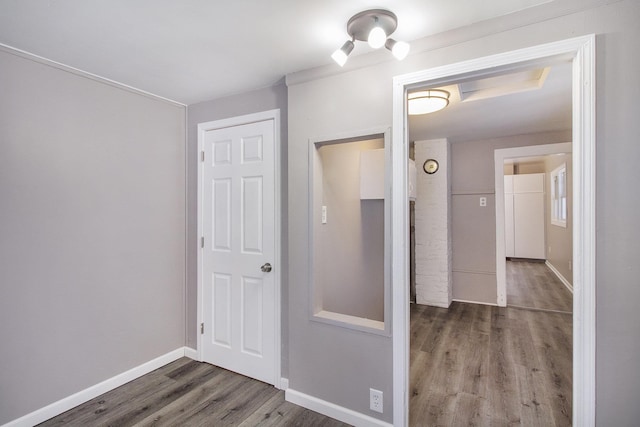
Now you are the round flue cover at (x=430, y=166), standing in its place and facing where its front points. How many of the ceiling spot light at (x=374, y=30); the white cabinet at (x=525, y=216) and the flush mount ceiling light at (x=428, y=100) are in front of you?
2

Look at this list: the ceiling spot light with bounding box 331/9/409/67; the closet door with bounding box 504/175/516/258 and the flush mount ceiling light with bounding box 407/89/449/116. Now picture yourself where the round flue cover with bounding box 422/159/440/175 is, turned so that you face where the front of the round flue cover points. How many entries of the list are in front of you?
2

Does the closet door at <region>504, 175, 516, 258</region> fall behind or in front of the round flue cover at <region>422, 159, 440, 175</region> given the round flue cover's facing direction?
behind

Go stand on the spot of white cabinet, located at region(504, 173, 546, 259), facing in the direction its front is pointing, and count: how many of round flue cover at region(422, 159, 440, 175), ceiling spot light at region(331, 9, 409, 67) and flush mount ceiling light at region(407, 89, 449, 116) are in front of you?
3

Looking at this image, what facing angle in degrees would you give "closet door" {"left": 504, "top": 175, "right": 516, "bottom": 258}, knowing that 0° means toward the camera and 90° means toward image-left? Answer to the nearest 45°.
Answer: approximately 0°

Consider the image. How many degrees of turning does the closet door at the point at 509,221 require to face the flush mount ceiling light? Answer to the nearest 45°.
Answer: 0° — it already faces it

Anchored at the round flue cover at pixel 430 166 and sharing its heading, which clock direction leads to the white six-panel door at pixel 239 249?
The white six-panel door is roughly at 1 o'clock from the round flue cover.

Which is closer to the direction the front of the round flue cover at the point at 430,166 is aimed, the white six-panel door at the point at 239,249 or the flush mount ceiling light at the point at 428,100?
the flush mount ceiling light

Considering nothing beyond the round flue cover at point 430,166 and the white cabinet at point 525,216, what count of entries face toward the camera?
2

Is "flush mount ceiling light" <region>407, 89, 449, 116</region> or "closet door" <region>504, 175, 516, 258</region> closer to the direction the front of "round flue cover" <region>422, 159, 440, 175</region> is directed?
the flush mount ceiling light

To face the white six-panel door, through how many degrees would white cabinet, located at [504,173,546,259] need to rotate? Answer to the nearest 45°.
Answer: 0° — it already faces it
